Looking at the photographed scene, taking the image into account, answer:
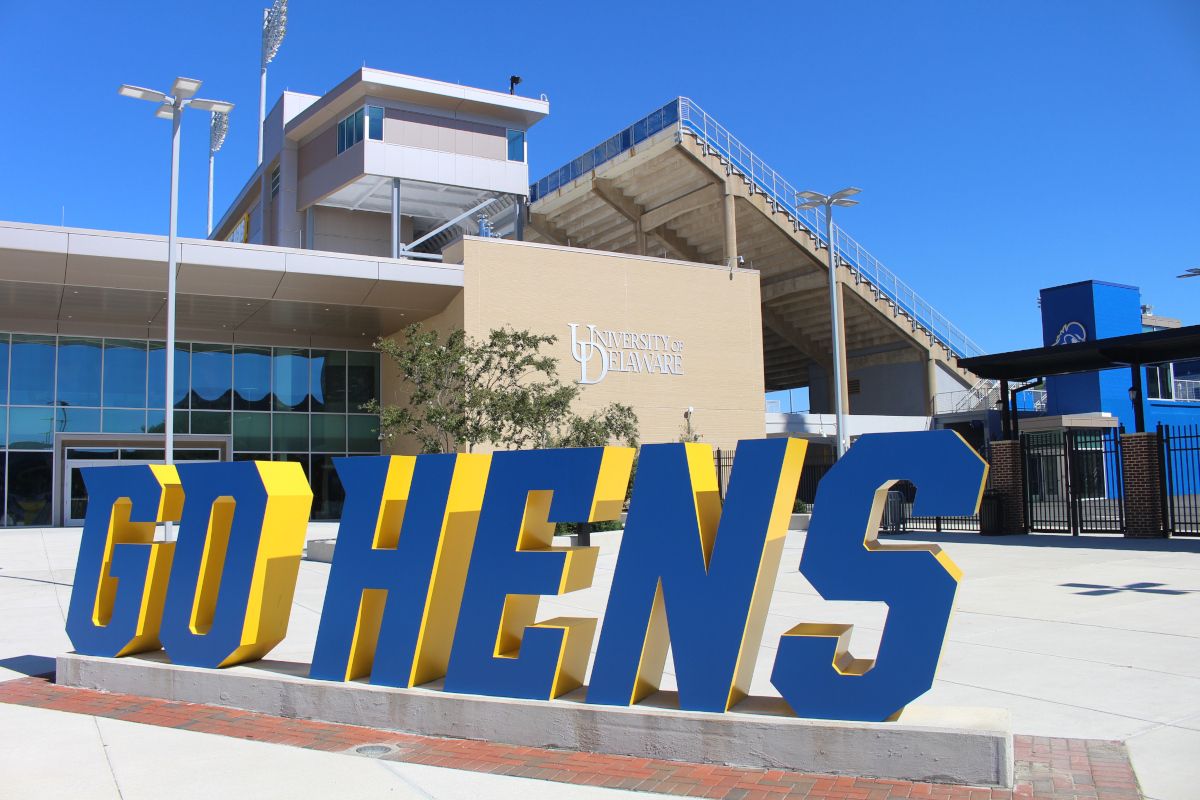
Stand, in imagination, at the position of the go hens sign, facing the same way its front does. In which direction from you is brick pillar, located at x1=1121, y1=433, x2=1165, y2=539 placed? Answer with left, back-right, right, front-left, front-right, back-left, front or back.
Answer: back

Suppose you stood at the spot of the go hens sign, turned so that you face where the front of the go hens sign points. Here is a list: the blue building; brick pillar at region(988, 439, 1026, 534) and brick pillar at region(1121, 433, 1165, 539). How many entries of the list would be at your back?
3

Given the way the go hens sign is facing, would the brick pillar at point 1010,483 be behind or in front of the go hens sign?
behind

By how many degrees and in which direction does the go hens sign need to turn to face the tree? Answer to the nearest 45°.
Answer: approximately 135° to its right

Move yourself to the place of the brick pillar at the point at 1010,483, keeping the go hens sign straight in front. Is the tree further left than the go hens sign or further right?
right

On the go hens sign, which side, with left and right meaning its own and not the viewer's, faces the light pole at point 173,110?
right

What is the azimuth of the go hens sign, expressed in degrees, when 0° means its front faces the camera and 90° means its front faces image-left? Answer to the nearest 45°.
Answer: approximately 45°

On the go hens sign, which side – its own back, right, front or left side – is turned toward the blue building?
back
